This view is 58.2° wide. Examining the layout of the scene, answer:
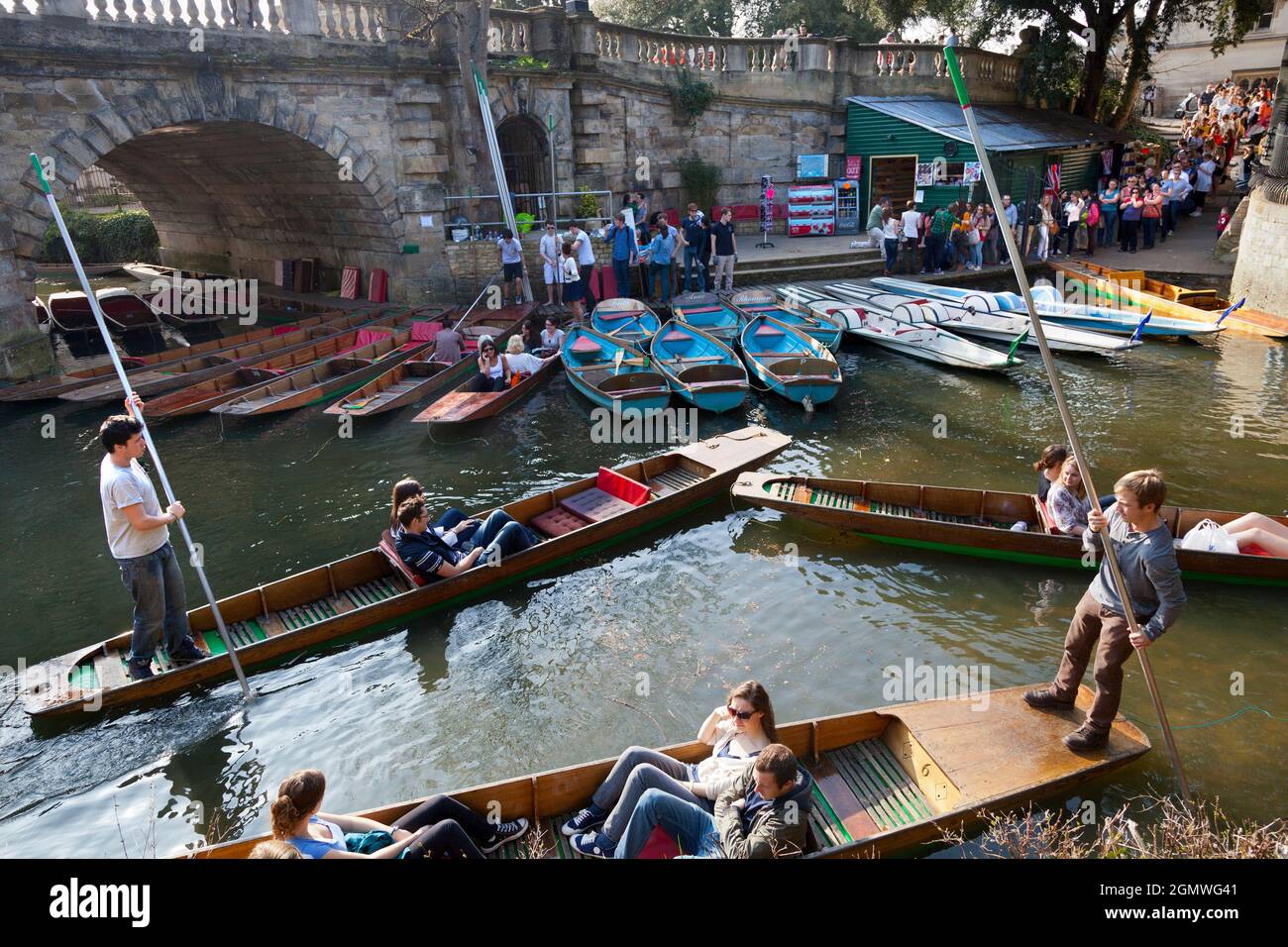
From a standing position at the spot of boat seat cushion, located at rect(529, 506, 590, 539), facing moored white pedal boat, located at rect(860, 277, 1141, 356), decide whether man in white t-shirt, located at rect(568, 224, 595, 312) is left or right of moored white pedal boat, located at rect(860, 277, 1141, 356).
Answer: left

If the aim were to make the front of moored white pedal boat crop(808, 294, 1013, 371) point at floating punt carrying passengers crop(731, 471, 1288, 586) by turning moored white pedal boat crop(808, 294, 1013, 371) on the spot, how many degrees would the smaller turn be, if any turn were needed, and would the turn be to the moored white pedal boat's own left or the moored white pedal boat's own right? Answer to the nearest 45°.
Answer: approximately 45° to the moored white pedal boat's own right

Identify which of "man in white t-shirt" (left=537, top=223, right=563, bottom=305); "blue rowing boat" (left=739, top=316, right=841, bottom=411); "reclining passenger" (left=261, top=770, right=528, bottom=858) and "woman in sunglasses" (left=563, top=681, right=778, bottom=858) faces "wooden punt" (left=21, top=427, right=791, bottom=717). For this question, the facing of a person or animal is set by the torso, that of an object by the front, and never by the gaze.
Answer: the man in white t-shirt

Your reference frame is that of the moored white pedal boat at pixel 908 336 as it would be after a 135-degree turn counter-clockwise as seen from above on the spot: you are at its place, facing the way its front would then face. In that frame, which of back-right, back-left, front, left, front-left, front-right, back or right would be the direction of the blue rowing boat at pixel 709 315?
left

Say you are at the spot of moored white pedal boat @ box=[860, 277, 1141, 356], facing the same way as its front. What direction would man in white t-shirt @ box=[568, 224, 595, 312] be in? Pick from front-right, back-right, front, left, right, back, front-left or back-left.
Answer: back-right

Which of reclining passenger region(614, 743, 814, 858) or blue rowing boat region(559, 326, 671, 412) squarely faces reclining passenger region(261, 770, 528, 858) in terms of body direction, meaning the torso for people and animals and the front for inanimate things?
reclining passenger region(614, 743, 814, 858)

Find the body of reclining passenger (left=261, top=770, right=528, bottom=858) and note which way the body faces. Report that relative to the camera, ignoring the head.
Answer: to the viewer's right
